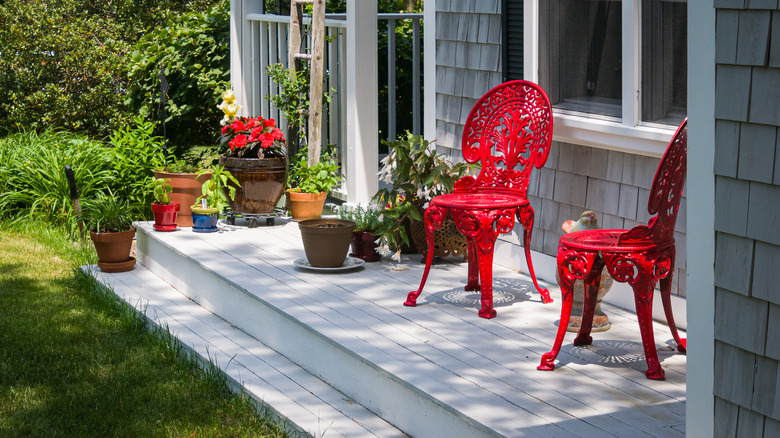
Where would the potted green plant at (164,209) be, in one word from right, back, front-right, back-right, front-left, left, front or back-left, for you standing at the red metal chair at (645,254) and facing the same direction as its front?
front-right

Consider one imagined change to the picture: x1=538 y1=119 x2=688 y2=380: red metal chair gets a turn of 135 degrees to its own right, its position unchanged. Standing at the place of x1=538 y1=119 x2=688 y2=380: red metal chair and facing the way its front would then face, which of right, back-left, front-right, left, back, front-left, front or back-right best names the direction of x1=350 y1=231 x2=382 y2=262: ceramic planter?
left

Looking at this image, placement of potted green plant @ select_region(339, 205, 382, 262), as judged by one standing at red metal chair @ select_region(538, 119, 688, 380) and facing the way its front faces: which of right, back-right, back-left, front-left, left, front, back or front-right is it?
front-right

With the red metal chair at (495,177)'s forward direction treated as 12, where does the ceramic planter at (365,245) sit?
The ceramic planter is roughly at 3 o'clock from the red metal chair.

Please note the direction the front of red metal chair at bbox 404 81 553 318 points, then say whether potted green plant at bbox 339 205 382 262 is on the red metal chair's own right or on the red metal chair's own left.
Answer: on the red metal chair's own right

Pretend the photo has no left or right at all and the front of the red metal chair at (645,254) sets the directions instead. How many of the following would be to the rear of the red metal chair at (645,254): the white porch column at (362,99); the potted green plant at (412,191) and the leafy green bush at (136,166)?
0

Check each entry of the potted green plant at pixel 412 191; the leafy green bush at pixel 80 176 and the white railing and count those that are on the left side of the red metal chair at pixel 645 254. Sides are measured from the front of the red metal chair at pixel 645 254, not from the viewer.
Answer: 0

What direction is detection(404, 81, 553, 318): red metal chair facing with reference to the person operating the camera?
facing the viewer and to the left of the viewer

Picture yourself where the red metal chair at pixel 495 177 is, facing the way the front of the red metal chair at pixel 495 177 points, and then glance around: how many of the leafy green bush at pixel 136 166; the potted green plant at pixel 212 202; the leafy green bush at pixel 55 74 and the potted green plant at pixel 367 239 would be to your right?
4

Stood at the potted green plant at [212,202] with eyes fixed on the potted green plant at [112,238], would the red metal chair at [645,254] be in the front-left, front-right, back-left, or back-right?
back-left

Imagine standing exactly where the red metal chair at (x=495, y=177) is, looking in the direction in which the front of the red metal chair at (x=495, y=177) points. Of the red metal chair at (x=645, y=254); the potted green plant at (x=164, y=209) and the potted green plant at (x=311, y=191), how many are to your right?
2

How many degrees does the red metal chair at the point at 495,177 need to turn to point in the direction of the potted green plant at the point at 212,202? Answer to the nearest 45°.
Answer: approximately 90° to its right

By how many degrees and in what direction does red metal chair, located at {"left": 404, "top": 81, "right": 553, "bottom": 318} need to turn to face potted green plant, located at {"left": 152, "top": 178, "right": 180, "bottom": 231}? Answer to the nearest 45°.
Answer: approximately 90° to its right

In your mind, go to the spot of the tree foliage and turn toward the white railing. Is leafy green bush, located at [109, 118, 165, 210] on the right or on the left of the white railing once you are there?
right

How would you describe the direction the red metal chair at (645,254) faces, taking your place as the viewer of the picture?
facing to the left of the viewer

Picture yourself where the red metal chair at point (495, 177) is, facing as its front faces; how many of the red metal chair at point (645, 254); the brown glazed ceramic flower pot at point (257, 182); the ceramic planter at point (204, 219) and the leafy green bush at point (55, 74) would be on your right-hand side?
3

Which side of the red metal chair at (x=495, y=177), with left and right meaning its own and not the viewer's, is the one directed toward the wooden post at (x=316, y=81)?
right

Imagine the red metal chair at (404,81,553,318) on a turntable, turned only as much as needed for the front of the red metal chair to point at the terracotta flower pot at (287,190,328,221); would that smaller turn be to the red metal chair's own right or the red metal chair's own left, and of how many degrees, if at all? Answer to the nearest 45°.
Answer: approximately 90° to the red metal chair's own right

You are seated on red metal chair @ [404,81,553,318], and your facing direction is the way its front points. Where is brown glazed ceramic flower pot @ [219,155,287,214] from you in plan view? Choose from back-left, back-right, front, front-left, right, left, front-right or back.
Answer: right

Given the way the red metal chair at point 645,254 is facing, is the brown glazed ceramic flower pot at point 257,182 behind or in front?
in front

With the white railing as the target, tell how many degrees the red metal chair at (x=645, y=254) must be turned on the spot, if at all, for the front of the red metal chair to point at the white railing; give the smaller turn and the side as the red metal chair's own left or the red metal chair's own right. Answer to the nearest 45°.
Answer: approximately 45° to the red metal chair's own right

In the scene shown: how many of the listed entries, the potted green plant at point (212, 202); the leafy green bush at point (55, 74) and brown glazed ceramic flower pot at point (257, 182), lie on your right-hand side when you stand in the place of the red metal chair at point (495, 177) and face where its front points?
3
